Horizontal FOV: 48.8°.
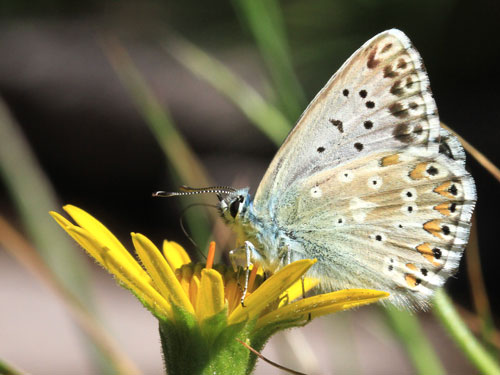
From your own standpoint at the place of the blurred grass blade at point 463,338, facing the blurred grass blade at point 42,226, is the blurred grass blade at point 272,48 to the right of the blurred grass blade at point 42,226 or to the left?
right

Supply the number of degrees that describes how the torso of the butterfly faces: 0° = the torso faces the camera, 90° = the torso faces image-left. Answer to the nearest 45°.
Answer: approximately 90°

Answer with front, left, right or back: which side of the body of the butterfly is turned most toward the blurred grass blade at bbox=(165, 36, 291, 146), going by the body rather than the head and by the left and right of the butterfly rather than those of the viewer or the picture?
right

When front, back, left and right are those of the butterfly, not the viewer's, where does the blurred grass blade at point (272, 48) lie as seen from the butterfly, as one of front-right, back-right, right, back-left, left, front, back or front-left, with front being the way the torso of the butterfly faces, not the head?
right
